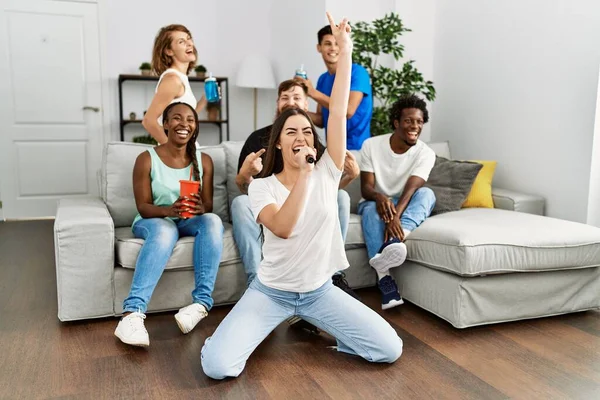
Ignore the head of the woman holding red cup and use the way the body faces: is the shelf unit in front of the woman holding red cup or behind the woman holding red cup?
behind

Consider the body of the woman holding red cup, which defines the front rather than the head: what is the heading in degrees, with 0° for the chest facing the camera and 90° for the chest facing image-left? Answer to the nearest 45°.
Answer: approximately 0°

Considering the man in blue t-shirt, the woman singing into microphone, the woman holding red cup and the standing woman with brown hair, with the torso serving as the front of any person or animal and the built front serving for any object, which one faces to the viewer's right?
the standing woman with brown hair

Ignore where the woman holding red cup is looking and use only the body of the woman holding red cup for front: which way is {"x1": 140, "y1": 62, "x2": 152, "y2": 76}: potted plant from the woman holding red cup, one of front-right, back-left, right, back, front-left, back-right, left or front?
back

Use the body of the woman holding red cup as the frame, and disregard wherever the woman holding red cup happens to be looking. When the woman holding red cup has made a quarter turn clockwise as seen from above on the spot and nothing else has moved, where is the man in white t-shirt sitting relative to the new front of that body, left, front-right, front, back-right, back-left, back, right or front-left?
back

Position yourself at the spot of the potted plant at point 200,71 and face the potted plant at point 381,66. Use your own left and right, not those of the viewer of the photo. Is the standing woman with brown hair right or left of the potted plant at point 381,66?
right

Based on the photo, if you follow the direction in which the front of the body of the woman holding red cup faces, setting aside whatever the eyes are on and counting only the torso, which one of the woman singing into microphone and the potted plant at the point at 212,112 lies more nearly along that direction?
the woman singing into microphone

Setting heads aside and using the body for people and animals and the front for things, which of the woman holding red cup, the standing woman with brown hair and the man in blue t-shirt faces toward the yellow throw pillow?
the standing woman with brown hair

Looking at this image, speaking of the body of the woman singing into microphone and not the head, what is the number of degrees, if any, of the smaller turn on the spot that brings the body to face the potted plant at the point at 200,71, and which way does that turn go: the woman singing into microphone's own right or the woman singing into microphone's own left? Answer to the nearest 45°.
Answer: approximately 180°

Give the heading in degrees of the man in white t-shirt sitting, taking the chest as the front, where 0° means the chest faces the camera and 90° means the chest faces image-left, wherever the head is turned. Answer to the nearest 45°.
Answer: approximately 0°

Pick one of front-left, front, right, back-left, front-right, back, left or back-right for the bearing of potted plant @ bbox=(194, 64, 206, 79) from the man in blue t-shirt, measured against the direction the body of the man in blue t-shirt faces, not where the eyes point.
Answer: right
